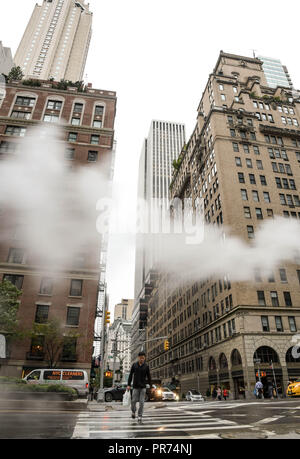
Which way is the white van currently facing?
to the viewer's left

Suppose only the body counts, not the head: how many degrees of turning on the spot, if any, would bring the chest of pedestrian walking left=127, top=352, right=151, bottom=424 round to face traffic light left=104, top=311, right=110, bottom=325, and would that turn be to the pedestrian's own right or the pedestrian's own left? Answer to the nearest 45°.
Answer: approximately 180°

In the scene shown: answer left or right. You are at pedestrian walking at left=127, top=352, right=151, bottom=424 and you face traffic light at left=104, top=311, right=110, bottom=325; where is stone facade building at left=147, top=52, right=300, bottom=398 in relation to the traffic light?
right

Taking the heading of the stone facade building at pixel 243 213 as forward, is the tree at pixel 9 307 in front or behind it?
in front

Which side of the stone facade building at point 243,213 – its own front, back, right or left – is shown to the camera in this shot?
front

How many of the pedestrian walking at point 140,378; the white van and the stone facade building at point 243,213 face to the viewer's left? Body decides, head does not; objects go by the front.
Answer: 1

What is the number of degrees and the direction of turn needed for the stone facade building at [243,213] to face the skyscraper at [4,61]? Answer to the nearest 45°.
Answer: approximately 45° to its right

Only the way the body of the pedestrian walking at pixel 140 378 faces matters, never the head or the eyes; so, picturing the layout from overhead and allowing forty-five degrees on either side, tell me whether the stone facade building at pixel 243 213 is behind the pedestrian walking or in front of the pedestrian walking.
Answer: behind

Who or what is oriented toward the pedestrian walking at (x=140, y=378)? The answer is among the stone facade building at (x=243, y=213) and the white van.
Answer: the stone facade building

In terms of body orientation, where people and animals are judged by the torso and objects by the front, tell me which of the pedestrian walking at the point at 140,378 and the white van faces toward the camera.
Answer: the pedestrian walking

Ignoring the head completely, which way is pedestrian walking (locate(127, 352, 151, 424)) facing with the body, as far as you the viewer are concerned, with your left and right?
facing the viewer
